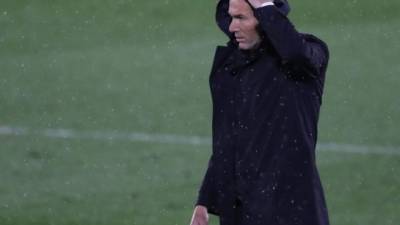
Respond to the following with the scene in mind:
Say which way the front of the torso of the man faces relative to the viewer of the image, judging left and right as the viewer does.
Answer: facing the viewer and to the left of the viewer
